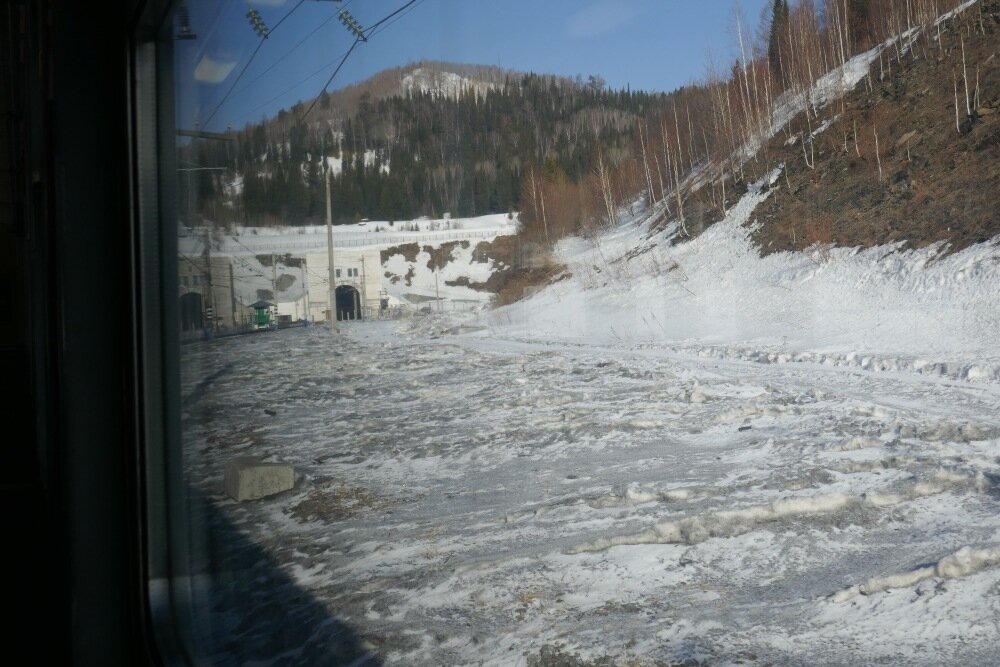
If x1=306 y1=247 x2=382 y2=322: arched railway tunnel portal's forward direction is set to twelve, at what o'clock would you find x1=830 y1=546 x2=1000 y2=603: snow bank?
The snow bank is roughly at 11 o'clock from the arched railway tunnel portal.

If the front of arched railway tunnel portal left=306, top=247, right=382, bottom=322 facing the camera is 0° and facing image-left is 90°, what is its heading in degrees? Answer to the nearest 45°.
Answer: approximately 0°
